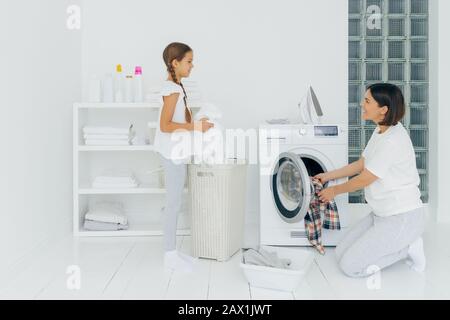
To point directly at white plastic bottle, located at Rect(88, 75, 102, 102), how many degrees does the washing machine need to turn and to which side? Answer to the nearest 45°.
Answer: approximately 90° to its right

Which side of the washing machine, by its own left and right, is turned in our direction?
front

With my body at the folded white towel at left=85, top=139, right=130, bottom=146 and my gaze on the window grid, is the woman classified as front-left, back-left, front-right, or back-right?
front-right

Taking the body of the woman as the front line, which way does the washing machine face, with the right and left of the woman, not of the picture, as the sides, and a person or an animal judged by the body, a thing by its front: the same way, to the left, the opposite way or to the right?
to the left

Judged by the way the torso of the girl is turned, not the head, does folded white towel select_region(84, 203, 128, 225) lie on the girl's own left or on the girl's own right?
on the girl's own left

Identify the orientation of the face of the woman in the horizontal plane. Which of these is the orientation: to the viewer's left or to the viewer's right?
to the viewer's left

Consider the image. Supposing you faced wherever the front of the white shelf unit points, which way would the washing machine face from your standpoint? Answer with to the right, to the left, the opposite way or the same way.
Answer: the same way

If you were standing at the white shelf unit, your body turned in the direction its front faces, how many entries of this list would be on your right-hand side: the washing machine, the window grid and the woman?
0

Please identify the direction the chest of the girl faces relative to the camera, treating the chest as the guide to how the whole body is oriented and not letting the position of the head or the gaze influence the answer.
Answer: to the viewer's right

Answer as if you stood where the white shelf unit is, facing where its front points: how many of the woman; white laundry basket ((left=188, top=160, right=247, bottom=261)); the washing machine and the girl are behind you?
0

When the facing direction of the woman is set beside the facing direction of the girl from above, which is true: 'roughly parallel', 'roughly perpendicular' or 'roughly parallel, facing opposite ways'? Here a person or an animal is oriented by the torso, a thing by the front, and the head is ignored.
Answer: roughly parallel, facing opposite ways

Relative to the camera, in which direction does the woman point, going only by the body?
to the viewer's left

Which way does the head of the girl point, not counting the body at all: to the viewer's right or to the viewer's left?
to the viewer's right

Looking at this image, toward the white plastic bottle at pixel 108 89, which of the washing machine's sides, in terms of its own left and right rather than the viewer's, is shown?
right
